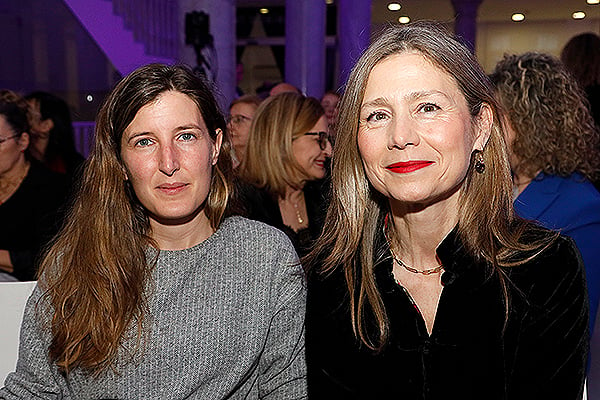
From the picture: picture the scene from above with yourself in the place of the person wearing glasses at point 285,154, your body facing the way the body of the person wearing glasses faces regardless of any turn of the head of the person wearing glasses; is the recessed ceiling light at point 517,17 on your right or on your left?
on your left

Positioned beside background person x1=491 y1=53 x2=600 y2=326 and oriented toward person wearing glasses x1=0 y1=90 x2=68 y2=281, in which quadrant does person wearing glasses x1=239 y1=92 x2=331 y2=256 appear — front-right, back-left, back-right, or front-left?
front-right

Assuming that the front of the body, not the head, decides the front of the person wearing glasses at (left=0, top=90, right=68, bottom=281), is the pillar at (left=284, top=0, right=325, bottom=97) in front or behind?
behind

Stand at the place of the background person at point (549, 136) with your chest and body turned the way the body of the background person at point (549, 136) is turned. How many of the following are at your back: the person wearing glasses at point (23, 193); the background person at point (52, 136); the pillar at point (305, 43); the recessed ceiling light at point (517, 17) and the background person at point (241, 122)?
0

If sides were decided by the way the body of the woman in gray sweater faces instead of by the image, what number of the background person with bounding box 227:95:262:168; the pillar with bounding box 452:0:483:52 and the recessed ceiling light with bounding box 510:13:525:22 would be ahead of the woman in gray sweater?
0

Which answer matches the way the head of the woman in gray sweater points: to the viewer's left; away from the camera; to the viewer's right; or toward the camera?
toward the camera

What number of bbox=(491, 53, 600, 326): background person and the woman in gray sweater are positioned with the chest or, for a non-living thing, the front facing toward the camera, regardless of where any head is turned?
1

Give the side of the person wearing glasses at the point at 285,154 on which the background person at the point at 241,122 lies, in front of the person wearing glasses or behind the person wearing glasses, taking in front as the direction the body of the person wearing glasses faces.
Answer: behind

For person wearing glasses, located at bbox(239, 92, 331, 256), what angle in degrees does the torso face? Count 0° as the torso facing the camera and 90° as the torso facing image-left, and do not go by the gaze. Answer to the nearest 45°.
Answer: approximately 315°

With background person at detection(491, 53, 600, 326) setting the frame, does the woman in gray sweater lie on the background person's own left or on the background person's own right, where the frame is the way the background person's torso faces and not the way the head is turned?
on the background person's own left

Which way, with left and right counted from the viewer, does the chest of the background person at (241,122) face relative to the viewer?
facing the viewer and to the left of the viewer

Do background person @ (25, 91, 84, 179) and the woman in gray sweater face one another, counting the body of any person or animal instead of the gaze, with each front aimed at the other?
no

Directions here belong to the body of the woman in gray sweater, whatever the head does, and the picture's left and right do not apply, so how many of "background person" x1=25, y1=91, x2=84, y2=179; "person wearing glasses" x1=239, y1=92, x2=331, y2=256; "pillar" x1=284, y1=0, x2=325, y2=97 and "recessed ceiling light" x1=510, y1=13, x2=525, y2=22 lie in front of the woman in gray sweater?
0
